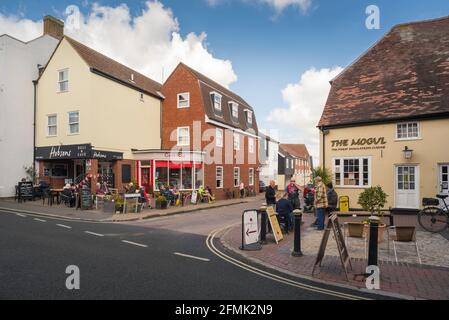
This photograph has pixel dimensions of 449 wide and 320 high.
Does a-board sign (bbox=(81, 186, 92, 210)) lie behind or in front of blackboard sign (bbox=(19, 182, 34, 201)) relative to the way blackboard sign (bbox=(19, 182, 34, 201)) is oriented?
in front

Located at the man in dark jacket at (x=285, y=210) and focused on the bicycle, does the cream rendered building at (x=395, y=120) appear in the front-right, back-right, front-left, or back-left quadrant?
front-left

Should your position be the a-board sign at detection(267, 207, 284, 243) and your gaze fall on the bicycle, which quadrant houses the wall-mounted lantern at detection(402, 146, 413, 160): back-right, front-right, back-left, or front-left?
front-left

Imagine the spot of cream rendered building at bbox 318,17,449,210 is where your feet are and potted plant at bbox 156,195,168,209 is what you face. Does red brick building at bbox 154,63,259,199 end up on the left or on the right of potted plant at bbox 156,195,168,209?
right

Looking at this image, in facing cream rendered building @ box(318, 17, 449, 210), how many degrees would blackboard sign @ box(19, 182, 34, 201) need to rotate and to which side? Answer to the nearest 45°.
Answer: approximately 45° to its left

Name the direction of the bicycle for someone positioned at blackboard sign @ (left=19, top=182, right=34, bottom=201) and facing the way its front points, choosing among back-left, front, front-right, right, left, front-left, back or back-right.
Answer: front-left

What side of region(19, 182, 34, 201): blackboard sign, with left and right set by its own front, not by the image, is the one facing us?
front
